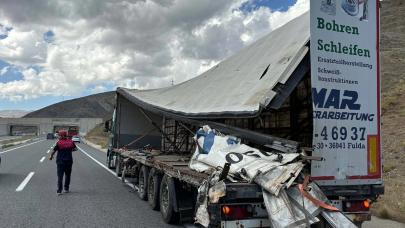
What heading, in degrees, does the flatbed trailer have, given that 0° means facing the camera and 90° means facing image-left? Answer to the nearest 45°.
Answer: approximately 135°
